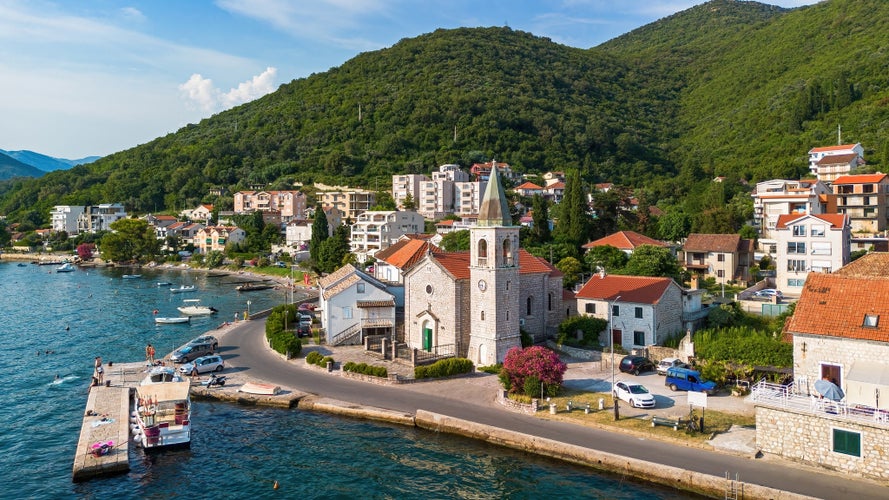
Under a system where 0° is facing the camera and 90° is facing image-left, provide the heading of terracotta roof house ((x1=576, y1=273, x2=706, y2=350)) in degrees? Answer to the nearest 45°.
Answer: approximately 45°

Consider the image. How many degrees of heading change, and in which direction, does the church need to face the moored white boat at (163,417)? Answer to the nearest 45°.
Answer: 0° — it already faces it

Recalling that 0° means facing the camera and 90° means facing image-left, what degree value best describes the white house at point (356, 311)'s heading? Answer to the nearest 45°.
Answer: approximately 0°

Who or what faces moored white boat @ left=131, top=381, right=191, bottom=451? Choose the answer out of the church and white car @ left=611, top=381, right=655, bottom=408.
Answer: the church

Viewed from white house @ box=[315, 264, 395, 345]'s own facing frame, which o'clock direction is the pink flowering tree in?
The pink flowering tree is roughly at 11 o'clock from the white house.

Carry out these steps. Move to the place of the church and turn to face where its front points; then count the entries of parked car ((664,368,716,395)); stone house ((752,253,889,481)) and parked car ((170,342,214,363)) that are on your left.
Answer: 2
